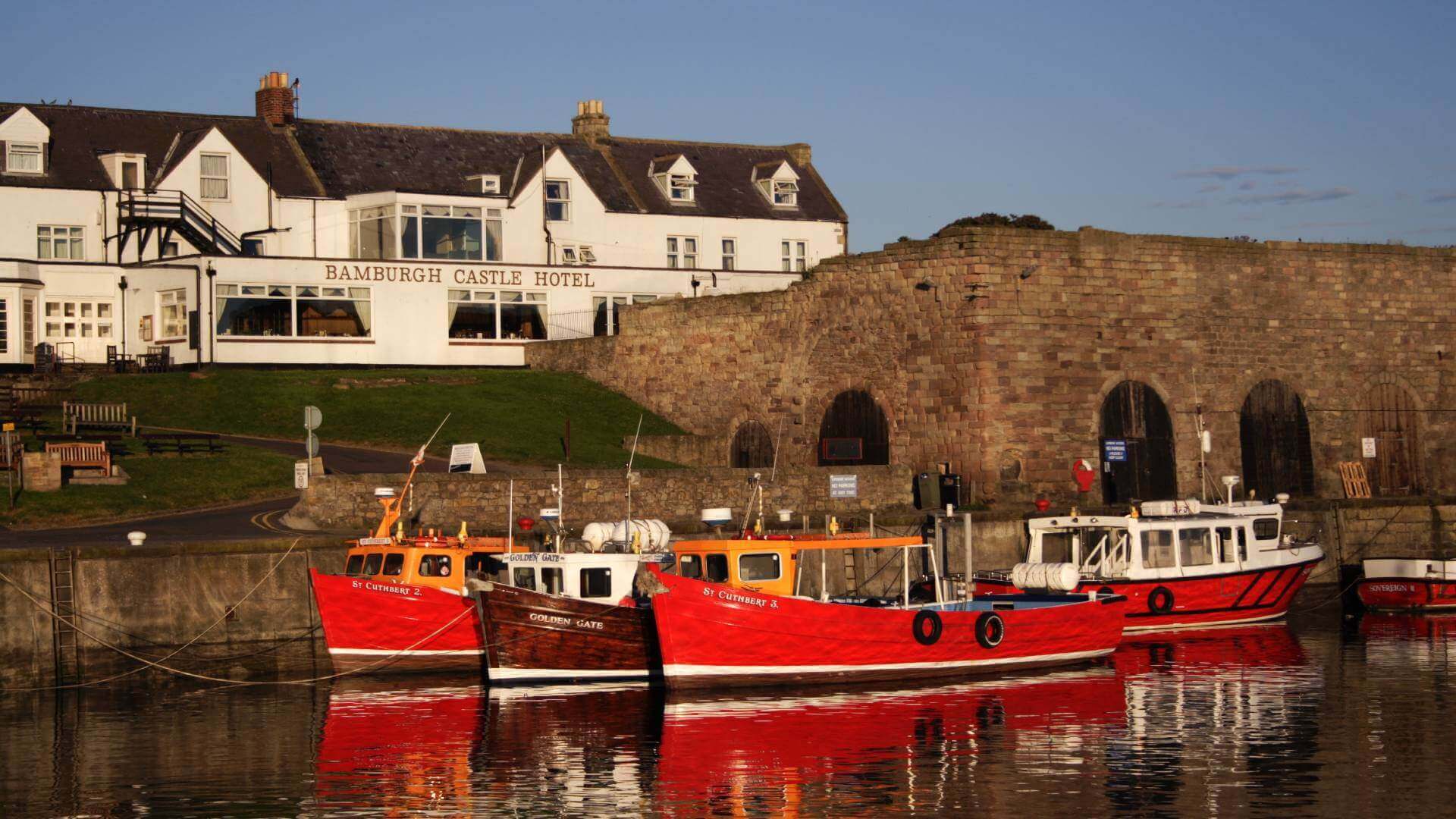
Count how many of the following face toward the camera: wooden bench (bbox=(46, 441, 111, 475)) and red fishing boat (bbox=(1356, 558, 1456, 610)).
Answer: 1

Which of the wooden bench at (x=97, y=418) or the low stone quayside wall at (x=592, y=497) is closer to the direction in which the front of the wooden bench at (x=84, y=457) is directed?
the low stone quayside wall

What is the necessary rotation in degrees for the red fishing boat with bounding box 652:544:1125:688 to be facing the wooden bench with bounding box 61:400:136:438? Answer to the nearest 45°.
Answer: approximately 90° to its right

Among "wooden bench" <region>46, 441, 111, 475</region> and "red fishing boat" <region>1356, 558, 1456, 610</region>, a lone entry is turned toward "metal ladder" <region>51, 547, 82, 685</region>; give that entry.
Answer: the wooden bench

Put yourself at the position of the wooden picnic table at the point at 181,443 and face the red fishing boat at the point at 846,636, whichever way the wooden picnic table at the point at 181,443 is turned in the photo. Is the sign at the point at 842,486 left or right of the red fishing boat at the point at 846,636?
left

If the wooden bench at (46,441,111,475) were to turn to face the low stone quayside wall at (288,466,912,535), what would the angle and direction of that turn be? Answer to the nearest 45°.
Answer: approximately 45° to its left
